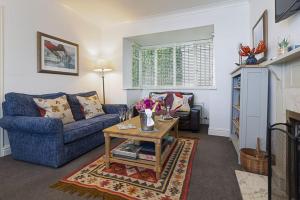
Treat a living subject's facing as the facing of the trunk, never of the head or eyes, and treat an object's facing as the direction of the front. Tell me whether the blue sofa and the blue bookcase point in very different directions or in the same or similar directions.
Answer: very different directions

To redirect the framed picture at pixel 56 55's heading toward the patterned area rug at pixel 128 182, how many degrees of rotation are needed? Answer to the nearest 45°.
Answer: approximately 45° to its right

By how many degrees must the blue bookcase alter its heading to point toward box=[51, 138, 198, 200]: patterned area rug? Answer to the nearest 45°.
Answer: approximately 45° to its left

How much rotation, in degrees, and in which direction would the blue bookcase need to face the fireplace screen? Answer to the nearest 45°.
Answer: approximately 90° to its left

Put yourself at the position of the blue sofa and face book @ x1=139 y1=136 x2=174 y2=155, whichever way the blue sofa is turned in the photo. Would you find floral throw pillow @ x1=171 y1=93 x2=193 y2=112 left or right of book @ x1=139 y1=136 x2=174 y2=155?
left

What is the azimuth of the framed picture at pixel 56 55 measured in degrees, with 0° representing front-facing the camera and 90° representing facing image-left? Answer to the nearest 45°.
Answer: approximately 315°

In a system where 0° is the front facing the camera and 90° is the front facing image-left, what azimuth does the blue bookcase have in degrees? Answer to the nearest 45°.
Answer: approximately 90°

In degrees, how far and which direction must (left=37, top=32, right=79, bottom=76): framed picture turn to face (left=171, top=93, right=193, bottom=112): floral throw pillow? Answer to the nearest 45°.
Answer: approximately 45° to its left

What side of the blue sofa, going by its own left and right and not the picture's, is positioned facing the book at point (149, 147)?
front

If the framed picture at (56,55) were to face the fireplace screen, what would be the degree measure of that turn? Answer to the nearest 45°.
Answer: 0° — it already faces it

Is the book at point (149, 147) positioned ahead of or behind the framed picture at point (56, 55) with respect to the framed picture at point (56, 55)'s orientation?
ahead
